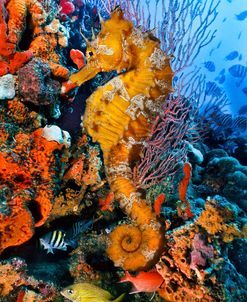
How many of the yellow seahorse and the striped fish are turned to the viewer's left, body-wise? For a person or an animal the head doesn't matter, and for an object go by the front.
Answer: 2

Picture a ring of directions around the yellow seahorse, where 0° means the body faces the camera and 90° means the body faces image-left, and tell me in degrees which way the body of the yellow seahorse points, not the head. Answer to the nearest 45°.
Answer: approximately 90°

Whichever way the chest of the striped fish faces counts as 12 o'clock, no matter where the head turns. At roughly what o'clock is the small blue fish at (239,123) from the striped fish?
The small blue fish is roughly at 4 o'clock from the striped fish.

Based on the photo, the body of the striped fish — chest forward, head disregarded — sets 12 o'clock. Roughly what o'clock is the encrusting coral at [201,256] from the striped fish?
The encrusting coral is roughly at 6 o'clock from the striped fish.

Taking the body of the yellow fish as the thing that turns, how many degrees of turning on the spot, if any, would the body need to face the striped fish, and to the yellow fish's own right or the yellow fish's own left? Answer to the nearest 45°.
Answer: approximately 45° to the yellow fish's own right

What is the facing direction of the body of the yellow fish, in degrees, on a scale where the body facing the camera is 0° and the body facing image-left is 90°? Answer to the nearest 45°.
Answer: approximately 90°

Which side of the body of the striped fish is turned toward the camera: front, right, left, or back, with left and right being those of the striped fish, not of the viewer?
left

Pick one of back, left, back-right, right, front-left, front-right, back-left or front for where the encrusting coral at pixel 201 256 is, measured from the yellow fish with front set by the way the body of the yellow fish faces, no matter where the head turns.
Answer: back-right
